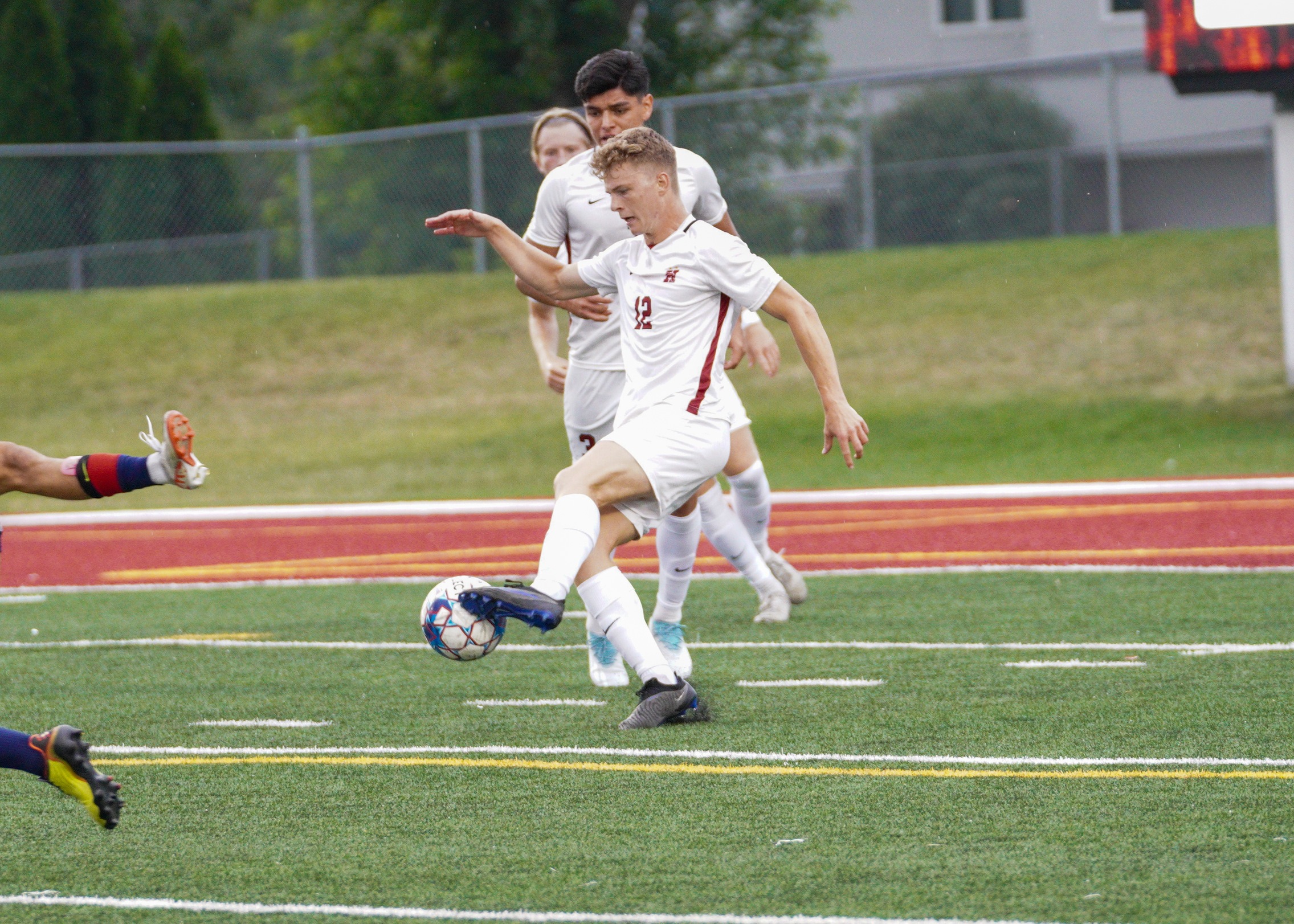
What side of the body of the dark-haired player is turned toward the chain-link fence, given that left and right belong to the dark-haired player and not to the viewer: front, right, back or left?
back

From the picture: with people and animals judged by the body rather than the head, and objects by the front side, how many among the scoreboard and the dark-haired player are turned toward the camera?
2

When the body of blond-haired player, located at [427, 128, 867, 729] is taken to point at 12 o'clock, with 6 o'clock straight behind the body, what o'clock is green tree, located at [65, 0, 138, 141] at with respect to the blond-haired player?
The green tree is roughly at 4 o'clock from the blond-haired player.

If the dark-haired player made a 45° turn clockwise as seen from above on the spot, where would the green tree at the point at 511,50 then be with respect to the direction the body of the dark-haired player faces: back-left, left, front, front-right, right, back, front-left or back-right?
back-right

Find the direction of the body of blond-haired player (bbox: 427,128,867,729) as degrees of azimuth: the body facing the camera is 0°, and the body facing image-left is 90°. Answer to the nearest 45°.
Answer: approximately 45°

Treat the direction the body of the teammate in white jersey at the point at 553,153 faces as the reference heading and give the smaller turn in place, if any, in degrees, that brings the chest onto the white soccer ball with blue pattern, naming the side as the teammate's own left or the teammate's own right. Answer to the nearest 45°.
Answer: approximately 45° to the teammate's own left

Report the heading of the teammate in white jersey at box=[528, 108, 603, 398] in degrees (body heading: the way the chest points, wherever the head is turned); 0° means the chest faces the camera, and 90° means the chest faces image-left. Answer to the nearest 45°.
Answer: approximately 45°

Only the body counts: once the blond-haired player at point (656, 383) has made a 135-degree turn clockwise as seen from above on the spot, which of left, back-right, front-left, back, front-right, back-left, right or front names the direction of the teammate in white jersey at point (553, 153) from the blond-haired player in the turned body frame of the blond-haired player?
front

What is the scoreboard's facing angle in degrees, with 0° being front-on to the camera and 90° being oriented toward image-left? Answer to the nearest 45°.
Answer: approximately 0°
